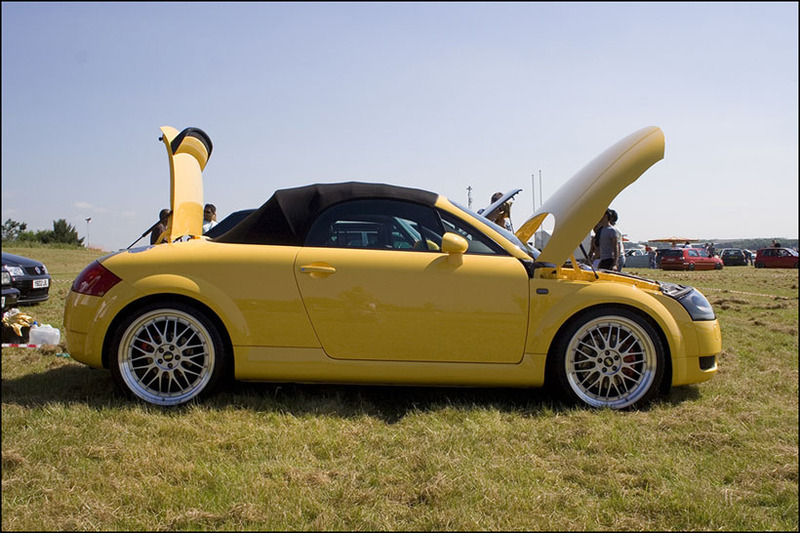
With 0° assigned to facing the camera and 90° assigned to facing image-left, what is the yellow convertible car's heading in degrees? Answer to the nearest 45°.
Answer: approximately 270°

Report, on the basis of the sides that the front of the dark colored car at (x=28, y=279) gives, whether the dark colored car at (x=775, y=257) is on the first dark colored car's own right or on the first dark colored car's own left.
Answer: on the first dark colored car's own left

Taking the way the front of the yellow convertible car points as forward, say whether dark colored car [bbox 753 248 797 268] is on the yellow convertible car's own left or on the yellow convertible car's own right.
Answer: on the yellow convertible car's own left

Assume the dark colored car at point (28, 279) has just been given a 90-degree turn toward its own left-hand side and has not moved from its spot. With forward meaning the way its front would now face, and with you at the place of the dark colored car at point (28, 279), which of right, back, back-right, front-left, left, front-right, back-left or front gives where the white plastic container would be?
back-right

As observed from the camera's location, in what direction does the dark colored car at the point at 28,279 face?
facing the viewer and to the right of the viewer

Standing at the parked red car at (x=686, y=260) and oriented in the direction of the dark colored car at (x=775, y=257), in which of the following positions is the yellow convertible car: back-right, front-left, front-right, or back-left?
back-right

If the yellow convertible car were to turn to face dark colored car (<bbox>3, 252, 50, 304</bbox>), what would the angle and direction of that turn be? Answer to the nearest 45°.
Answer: approximately 135° to its left

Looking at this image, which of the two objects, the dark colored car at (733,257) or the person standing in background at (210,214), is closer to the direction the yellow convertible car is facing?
the dark colored car

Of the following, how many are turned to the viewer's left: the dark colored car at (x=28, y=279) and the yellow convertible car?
0
